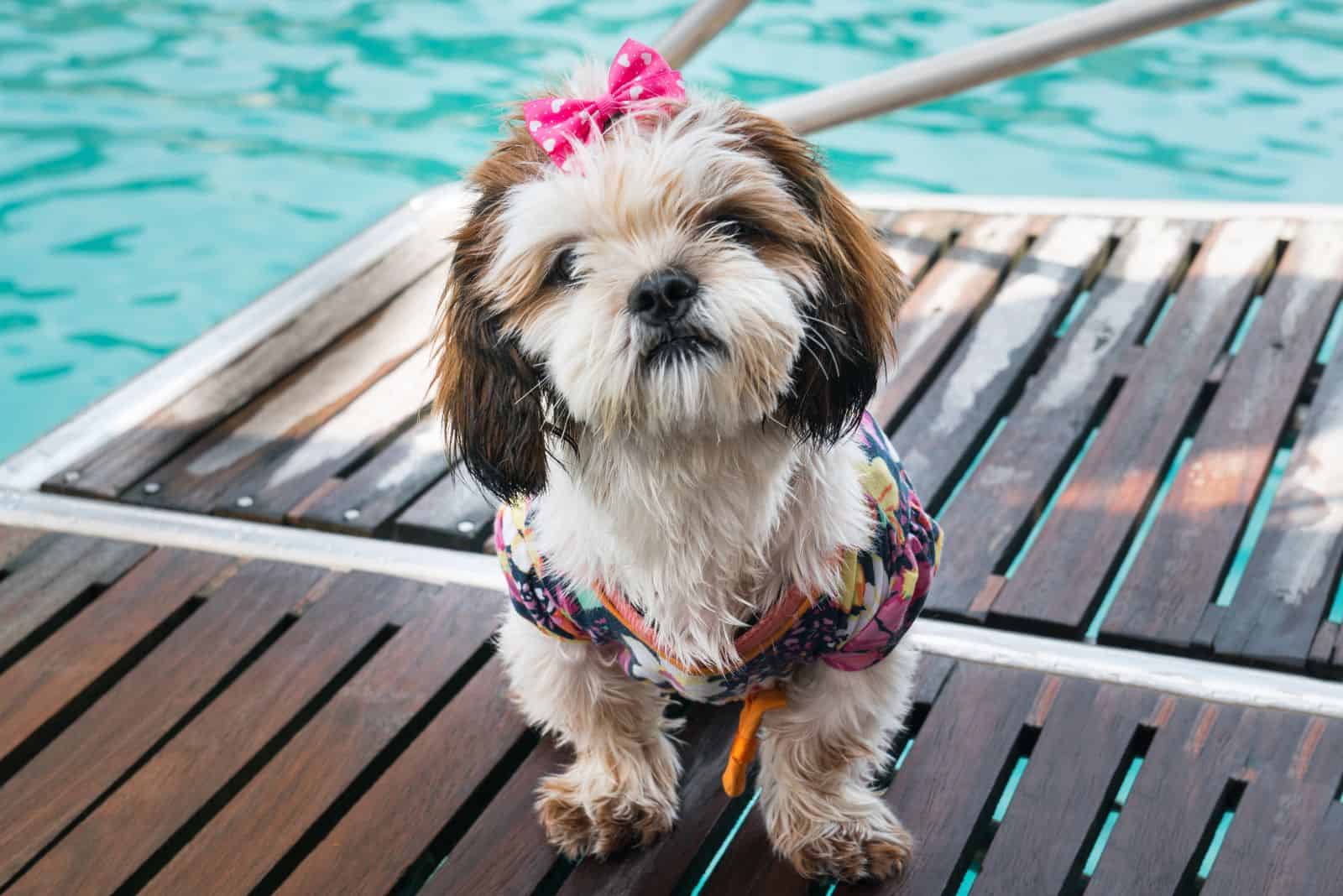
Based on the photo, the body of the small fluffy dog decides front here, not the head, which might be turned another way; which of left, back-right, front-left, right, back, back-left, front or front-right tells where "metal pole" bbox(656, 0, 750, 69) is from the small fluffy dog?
back

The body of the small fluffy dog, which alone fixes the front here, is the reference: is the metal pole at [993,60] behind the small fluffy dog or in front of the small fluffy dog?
behind

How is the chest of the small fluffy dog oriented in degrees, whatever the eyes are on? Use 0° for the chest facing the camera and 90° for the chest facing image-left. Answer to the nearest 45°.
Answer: approximately 0°
